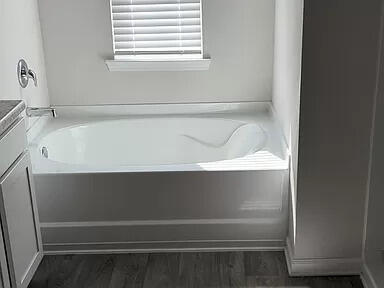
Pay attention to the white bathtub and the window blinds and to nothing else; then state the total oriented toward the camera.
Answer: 2

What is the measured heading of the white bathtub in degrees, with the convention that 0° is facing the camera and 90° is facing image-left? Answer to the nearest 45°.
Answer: approximately 0°

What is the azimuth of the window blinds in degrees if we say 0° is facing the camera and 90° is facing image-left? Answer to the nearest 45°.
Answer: approximately 0°

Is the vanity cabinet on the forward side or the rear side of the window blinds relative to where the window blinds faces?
on the forward side
